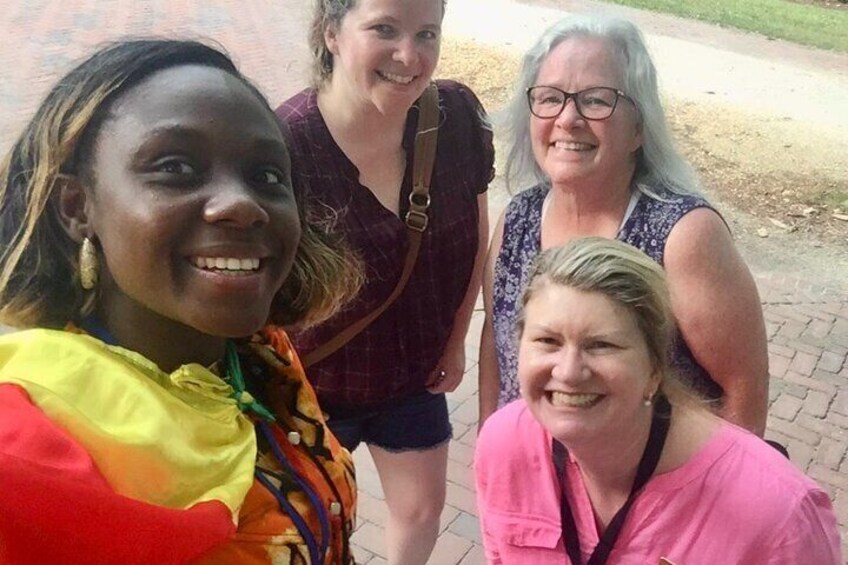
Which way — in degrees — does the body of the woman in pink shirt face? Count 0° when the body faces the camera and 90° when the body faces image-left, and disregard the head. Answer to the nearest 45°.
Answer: approximately 45°

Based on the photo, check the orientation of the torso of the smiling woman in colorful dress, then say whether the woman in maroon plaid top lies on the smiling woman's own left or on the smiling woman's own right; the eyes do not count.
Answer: on the smiling woman's own left

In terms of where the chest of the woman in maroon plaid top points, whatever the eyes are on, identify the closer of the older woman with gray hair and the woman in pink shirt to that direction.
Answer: the woman in pink shirt

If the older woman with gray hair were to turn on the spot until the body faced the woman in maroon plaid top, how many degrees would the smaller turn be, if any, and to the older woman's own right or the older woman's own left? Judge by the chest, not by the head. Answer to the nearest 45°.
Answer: approximately 45° to the older woman's own right

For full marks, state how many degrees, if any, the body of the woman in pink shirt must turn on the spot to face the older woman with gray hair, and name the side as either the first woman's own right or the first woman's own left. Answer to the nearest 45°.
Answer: approximately 135° to the first woman's own right

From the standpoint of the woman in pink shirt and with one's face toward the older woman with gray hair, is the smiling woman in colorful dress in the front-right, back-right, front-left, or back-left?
back-left

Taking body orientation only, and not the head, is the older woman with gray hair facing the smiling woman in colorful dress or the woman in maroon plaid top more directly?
the smiling woman in colorful dress
